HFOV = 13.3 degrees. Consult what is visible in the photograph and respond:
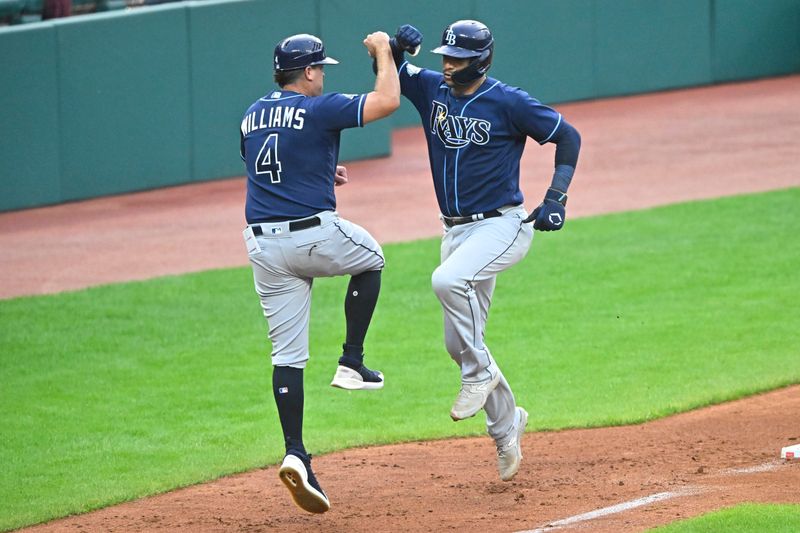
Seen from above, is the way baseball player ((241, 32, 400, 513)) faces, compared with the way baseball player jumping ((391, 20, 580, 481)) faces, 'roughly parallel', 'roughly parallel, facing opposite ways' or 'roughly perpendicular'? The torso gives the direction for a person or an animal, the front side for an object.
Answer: roughly parallel, facing opposite ways

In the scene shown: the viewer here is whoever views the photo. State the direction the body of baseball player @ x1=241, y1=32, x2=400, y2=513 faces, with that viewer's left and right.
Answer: facing away from the viewer and to the right of the viewer

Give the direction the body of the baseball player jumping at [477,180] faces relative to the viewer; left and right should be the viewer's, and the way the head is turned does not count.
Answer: facing the viewer and to the left of the viewer
